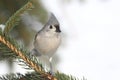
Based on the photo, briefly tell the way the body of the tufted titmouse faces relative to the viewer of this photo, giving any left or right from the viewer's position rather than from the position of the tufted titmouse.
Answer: facing the viewer and to the right of the viewer

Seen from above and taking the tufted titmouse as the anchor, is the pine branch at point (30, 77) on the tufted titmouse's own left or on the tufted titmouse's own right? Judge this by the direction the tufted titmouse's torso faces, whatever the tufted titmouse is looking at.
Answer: on the tufted titmouse's own right

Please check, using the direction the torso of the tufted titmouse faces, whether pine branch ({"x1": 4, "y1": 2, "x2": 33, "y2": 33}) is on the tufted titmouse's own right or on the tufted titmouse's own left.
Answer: on the tufted titmouse's own right
